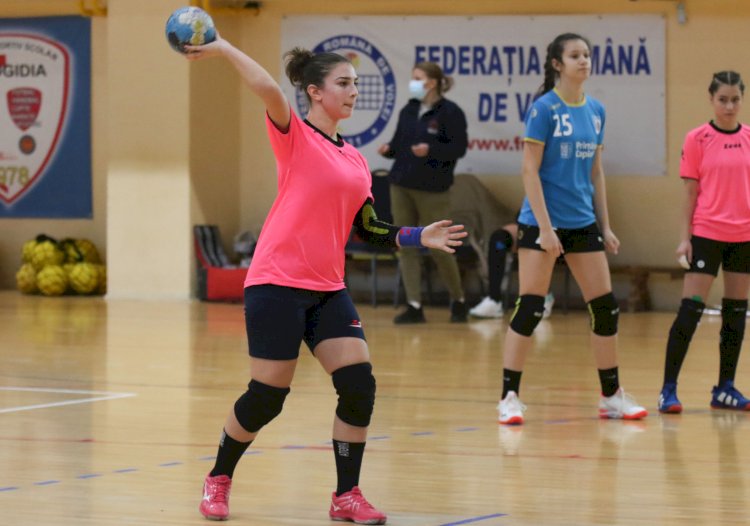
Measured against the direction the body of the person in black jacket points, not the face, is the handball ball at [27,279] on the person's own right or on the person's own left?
on the person's own right

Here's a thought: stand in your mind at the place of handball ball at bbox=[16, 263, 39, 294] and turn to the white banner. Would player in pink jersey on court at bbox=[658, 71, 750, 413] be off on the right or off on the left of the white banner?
right

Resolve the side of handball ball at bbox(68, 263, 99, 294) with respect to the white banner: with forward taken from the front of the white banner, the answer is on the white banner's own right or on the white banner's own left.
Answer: on the white banner's own right

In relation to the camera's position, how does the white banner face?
facing the viewer

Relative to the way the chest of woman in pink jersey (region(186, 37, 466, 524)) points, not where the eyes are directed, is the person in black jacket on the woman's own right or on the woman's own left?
on the woman's own left

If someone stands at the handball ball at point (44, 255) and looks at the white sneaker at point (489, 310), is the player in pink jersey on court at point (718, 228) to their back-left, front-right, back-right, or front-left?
front-right

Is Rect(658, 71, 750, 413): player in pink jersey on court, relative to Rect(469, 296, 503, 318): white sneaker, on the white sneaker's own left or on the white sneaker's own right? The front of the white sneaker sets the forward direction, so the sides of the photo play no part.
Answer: on the white sneaker's own left

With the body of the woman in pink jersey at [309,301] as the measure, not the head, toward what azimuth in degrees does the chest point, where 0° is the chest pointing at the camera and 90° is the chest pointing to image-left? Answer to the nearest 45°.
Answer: approximately 315°

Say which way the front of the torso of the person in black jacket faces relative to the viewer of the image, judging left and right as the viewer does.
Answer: facing the viewer and to the left of the viewer

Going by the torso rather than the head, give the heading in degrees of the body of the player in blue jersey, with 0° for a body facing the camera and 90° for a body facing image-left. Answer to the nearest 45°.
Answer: approximately 315°

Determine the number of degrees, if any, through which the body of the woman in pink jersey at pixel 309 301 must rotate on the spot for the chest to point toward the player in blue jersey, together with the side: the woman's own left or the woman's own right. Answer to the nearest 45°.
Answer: approximately 90° to the woman's own left

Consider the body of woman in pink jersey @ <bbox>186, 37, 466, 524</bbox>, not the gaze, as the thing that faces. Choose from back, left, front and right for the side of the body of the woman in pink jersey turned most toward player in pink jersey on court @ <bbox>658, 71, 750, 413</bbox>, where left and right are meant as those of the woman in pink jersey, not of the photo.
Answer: left

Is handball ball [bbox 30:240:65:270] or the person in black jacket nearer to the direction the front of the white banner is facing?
the person in black jacket

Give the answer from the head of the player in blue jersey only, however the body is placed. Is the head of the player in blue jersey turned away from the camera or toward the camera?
toward the camera

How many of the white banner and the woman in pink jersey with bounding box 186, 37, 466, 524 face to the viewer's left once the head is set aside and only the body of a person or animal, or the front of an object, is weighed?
0
